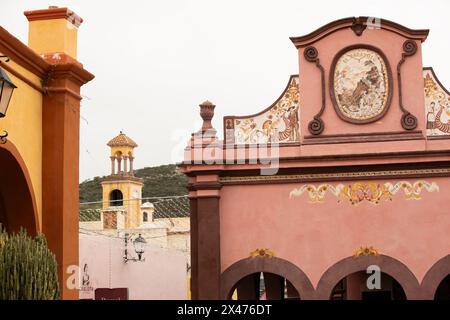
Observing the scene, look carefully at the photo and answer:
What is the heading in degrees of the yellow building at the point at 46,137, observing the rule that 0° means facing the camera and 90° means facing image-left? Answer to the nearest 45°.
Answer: approximately 315°

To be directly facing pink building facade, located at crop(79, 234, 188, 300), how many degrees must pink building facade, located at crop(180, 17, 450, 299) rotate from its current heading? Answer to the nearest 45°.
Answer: approximately 135° to its right

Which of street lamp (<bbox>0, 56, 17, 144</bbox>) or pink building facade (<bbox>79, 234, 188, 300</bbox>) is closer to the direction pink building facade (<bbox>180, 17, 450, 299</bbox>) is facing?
the street lamp

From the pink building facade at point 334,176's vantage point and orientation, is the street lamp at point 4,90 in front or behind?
in front

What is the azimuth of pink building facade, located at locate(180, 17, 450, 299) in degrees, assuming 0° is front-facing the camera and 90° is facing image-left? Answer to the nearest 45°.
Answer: approximately 0°
